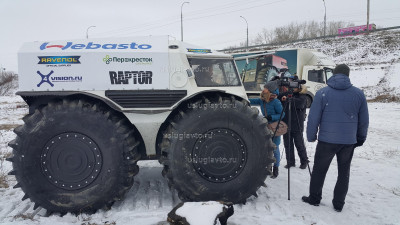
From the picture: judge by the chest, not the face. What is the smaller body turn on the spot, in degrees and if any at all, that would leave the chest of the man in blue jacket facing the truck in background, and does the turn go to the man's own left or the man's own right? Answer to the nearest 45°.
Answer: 0° — they already face it

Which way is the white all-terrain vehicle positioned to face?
to the viewer's right

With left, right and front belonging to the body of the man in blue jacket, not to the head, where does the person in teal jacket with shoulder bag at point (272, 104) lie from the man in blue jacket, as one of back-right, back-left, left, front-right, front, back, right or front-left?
front-left

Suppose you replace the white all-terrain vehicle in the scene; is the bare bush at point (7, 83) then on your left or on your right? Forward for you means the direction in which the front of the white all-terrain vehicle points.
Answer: on your left

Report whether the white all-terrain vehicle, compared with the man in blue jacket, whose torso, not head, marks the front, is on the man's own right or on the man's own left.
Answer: on the man's own left

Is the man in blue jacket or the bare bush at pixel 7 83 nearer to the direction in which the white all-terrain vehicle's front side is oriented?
the man in blue jacket

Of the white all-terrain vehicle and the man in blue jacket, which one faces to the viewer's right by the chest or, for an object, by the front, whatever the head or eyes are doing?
the white all-terrain vehicle

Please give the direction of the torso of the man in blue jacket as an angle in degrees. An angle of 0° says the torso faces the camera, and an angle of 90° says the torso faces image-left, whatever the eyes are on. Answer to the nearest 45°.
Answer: approximately 180°

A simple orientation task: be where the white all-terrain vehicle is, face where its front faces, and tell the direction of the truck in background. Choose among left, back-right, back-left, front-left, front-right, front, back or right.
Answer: front-left

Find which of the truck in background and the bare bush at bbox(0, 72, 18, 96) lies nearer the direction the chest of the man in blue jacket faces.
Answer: the truck in background

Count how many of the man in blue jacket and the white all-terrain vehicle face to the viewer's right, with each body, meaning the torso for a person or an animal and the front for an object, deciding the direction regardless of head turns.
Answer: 1
